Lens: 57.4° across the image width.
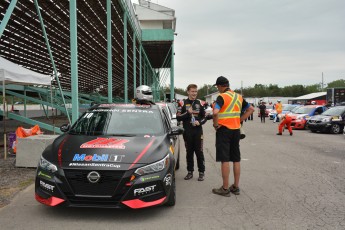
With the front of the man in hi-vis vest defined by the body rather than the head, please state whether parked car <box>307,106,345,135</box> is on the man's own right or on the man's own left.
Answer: on the man's own right

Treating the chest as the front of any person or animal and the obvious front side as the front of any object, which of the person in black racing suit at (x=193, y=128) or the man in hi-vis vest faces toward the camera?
the person in black racing suit

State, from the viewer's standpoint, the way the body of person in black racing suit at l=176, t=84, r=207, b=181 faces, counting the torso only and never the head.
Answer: toward the camera

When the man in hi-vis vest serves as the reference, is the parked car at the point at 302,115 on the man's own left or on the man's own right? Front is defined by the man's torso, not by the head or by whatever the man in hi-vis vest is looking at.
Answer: on the man's own right

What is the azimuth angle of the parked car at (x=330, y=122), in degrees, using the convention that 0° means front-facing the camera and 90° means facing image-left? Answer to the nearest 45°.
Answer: approximately 45°

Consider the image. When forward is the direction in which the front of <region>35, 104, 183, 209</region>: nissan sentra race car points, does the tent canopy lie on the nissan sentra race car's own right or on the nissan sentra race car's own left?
on the nissan sentra race car's own right

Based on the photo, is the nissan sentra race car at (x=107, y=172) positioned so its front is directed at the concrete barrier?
no

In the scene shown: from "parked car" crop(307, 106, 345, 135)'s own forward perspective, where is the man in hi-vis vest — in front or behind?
in front

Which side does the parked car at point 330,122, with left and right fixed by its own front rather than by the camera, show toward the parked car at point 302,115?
right

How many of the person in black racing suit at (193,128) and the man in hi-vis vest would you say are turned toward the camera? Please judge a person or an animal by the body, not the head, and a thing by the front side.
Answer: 1

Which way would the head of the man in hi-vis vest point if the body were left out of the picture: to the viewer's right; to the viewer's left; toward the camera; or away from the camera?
to the viewer's left

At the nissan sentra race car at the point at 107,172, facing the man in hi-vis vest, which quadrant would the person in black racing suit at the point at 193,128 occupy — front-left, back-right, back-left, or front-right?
front-left

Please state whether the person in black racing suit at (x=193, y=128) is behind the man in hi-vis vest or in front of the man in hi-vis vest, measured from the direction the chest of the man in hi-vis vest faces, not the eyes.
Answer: in front

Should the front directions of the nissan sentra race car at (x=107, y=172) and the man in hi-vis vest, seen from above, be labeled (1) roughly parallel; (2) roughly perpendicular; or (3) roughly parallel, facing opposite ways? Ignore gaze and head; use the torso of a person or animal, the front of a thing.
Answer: roughly perpendicular

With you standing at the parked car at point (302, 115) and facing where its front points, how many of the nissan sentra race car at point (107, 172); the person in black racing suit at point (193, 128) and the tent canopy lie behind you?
0

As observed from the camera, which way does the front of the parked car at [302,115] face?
facing the viewer and to the left of the viewer
